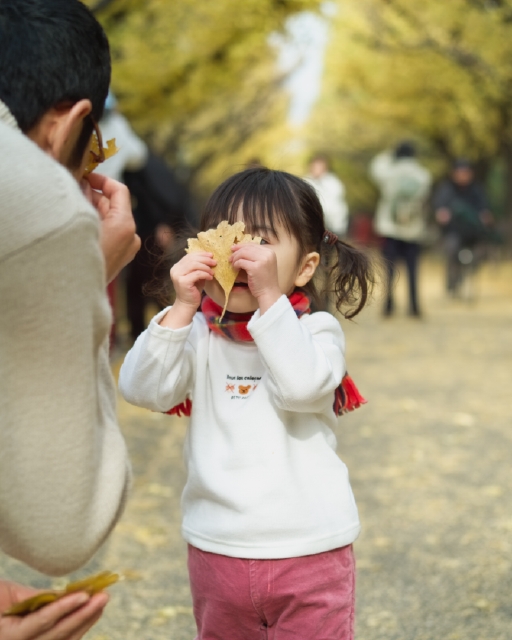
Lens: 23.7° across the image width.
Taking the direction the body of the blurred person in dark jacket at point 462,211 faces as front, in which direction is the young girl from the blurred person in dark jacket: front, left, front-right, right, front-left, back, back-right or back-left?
front

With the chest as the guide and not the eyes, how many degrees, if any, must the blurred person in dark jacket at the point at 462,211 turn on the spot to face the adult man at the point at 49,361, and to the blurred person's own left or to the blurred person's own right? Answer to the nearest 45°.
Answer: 0° — they already face them

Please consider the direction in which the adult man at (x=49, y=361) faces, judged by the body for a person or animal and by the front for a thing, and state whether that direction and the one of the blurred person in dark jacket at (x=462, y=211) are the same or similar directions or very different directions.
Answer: very different directions

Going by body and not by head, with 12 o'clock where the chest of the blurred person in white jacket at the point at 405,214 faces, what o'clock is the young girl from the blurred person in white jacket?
The young girl is roughly at 6 o'clock from the blurred person in white jacket.

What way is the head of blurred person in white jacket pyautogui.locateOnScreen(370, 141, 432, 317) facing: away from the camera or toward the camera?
away from the camera

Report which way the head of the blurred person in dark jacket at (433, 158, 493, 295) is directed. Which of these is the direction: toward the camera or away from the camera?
toward the camera

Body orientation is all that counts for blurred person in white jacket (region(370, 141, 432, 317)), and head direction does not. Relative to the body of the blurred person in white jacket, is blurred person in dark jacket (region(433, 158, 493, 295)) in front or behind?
in front

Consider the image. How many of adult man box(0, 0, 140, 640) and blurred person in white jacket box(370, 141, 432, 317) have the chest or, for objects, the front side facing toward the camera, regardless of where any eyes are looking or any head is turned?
0

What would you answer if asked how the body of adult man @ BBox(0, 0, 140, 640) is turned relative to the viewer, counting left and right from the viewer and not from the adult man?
facing away from the viewer and to the right of the viewer

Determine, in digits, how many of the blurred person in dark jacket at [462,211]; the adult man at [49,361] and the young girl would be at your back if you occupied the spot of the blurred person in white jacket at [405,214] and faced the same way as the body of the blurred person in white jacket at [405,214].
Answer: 2

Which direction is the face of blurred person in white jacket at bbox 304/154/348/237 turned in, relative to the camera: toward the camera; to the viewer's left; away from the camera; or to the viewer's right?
toward the camera

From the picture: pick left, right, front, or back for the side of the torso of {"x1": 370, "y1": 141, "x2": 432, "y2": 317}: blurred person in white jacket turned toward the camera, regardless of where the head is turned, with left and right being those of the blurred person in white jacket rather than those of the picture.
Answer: back

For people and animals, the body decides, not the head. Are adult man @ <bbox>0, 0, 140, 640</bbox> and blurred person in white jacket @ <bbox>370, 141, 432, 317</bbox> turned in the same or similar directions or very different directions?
same or similar directions

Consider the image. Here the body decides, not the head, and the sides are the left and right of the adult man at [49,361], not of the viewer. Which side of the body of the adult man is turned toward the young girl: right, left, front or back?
front

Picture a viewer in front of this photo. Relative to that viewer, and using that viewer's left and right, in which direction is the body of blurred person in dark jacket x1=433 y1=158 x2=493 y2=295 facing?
facing the viewer

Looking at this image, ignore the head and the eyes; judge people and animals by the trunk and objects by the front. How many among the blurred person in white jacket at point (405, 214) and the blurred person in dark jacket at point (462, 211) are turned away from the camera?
1
